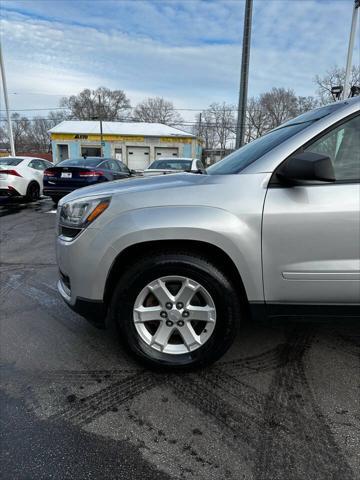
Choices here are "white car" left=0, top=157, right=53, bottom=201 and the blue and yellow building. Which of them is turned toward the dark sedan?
the blue and yellow building

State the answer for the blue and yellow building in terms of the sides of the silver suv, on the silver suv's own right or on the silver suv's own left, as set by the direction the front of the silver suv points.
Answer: on the silver suv's own right

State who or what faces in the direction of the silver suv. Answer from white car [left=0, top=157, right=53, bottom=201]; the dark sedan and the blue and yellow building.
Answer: the blue and yellow building

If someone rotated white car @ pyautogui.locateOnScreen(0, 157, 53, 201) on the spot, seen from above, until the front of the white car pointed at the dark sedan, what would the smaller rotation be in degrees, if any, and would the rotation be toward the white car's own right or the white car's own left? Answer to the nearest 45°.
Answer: approximately 90° to the white car's own right

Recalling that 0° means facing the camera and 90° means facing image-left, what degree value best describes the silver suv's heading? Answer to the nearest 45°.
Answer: approximately 90°

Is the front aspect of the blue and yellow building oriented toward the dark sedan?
yes
